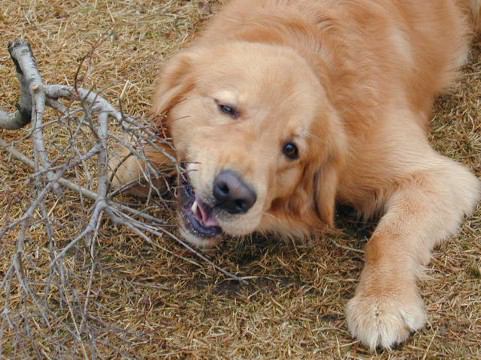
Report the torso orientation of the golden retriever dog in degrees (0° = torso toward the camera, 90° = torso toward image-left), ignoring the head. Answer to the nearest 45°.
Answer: approximately 45°
